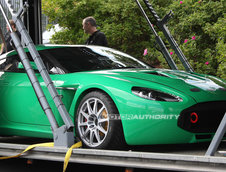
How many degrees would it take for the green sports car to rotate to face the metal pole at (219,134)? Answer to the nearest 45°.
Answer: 0° — it already faces it

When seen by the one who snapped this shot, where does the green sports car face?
facing the viewer and to the right of the viewer

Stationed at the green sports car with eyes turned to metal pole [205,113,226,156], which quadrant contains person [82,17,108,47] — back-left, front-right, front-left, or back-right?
back-left

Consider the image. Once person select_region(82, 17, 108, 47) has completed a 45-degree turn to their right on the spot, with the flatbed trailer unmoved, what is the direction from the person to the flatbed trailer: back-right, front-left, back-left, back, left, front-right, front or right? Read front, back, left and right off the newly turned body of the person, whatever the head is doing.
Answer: back-left

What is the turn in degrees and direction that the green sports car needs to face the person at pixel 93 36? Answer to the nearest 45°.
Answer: approximately 135° to its left

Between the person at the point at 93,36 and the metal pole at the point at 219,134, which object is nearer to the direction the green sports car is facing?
the metal pole

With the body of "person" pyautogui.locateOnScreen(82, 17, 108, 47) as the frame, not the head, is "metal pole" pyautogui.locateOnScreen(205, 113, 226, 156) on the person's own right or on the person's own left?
on the person's own left

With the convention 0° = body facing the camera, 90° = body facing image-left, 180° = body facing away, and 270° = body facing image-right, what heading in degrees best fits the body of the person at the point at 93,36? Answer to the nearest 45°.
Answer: approximately 90°
